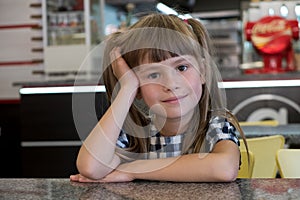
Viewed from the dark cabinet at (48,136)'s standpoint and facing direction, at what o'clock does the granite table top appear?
The granite table top is roughly at 12 o'clock from the dark cabinet.

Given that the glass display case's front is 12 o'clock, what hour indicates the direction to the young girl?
The young girl is roughly at 12 o'clock from the glass display case.

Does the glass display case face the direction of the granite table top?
yes

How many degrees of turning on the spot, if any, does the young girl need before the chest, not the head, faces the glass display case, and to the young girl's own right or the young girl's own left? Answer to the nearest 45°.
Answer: approximately 180°

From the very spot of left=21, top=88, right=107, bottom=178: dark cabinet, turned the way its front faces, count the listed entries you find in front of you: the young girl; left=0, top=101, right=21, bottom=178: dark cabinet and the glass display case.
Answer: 1
